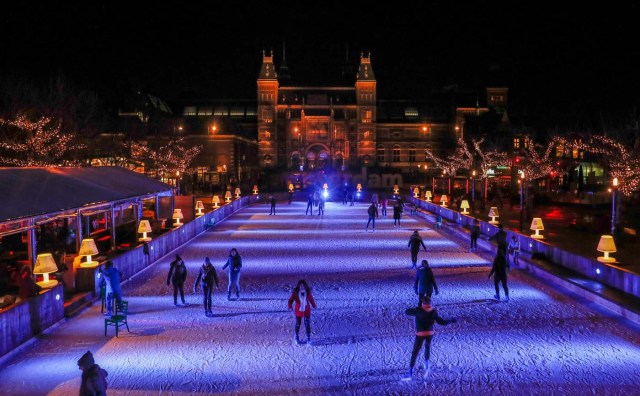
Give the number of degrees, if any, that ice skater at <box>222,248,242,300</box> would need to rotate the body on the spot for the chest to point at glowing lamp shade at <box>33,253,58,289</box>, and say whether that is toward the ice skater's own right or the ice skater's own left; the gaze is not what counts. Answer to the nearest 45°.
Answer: approximately 90° to the ice skater's own right

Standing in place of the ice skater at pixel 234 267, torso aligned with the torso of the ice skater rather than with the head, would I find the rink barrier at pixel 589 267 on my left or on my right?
on my left

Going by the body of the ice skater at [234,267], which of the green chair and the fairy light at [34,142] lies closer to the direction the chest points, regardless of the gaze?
the green chair

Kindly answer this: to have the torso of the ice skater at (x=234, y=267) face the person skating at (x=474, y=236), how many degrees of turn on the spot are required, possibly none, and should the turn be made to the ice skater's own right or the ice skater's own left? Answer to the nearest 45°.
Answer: approximately 135° to the ice skater's own left

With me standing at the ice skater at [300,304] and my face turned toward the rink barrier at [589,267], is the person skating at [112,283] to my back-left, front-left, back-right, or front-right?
back-left

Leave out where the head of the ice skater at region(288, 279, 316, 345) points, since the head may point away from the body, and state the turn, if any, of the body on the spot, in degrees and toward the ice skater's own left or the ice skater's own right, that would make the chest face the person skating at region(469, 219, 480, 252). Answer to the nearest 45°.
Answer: approximately 135° to the ice skater's own left

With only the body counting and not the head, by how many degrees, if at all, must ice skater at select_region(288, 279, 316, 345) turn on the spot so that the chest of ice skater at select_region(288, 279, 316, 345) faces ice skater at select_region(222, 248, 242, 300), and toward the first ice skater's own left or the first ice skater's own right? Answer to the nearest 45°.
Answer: approximately 135° to the first ice skater's own right

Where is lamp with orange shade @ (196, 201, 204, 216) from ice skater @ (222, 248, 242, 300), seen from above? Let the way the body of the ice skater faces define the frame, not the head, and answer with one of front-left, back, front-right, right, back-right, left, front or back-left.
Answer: back

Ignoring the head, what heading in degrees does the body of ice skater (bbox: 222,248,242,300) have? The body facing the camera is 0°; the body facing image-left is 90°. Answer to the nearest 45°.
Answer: approximately 0°

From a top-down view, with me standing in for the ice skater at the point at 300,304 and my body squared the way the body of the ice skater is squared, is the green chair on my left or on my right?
on my right

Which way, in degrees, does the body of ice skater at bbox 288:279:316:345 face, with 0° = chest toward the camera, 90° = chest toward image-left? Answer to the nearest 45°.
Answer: approximately 0°

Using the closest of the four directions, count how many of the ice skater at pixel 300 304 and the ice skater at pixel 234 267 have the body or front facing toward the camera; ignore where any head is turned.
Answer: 2
